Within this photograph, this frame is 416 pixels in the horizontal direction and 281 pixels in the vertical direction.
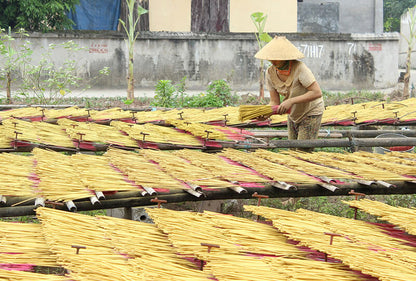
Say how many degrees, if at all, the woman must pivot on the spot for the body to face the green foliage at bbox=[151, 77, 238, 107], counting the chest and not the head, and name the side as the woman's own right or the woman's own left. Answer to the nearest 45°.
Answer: approximately 135° to the woman's own right

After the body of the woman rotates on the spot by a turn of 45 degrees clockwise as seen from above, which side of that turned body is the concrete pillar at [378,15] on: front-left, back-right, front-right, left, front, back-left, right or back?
right

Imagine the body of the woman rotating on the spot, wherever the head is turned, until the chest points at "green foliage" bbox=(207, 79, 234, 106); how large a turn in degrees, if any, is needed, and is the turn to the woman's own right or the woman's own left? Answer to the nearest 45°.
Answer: approximately 135° to the woman's own right

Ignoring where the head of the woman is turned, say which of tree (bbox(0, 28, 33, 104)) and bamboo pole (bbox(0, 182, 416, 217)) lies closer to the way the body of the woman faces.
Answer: the bamboo pole

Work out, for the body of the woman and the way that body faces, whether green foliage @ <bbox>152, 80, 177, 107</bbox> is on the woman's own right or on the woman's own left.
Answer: on the woman's own right

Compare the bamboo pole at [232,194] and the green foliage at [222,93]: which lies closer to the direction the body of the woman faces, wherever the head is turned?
the bamboo pole

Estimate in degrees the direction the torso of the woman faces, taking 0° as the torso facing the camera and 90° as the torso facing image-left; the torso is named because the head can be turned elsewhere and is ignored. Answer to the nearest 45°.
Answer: approximately 45°

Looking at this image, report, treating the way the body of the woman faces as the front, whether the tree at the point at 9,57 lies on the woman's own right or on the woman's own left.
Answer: on the woman's own right
